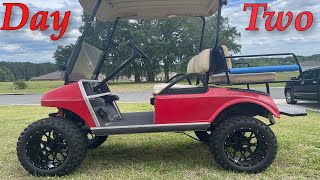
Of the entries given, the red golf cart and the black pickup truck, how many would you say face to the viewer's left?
2

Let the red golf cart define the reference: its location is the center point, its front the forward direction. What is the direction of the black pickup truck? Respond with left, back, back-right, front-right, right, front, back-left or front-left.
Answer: back-right

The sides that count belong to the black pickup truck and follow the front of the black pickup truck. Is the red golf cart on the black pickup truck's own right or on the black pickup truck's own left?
on the black pickup truck's own left

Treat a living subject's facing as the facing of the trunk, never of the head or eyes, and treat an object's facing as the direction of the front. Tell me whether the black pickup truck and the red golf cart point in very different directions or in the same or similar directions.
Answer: same or similar directions

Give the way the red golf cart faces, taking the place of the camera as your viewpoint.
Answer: facing to the left of the viewer

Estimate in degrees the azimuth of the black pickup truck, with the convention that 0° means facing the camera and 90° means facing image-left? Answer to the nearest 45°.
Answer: approximately 90°
